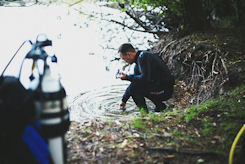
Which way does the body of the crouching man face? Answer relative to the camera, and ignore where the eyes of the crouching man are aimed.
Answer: to the viewer's left
